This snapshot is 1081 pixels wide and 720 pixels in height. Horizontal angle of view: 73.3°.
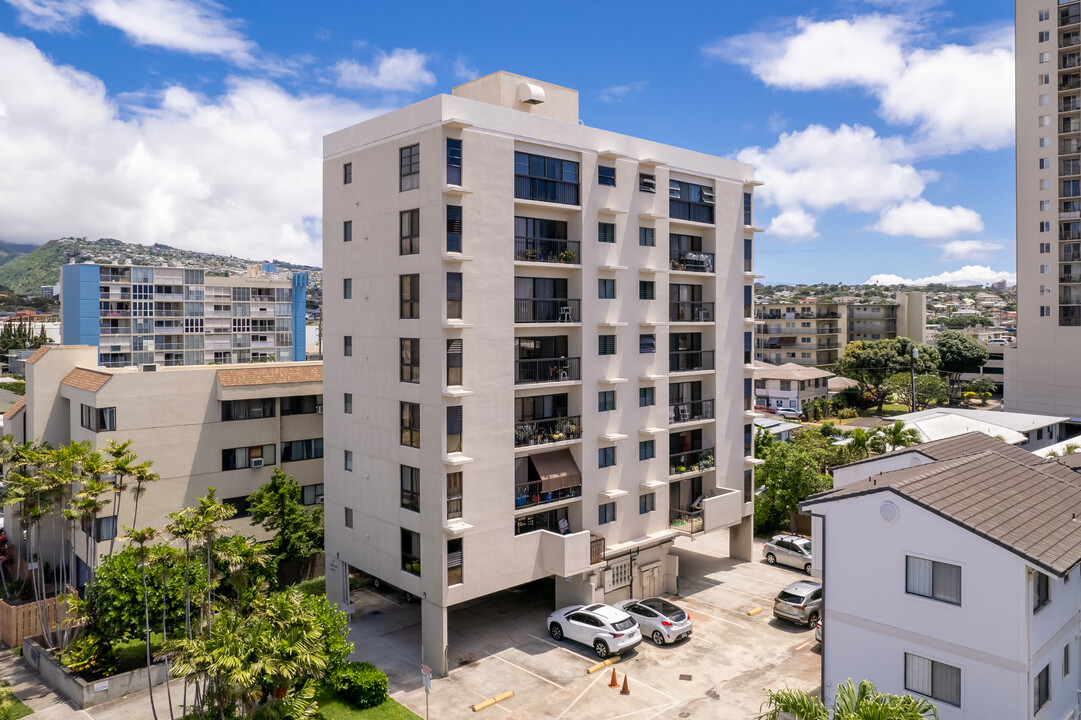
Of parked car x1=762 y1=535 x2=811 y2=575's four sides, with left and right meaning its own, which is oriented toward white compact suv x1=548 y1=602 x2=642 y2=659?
right

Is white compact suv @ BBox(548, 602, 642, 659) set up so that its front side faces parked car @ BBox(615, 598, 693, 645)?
no

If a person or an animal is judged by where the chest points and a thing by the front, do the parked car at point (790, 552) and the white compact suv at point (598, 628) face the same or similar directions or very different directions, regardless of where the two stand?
very different directions

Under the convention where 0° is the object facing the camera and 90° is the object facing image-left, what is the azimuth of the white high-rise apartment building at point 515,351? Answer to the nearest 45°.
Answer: approximately 315°

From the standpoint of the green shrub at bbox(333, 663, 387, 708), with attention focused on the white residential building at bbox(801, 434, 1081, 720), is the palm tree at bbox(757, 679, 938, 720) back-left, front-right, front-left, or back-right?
front-right

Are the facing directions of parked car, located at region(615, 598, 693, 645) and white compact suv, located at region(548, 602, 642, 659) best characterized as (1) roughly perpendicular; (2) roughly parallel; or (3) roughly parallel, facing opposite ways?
roughly parallel

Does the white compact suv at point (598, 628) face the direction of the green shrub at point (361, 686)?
no

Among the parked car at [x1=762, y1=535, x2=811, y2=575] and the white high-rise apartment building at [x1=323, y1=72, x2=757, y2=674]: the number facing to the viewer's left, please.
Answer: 0

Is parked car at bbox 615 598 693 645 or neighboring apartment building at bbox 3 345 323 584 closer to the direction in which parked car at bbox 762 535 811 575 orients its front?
the parked car

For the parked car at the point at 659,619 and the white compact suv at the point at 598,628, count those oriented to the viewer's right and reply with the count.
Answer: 0
